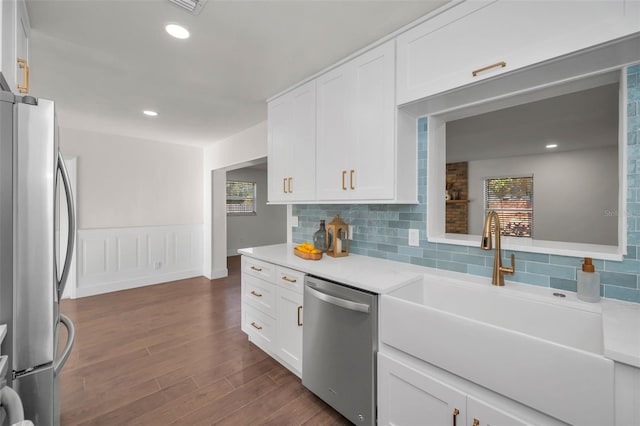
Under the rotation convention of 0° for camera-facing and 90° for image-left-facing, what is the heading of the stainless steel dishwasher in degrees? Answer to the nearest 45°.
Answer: approximately 45°

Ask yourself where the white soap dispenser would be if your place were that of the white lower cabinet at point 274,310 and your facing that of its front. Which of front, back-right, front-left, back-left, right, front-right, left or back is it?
left

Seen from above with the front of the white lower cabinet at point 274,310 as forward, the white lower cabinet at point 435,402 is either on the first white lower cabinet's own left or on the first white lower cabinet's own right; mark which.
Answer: on the first white lower cabinet's own left

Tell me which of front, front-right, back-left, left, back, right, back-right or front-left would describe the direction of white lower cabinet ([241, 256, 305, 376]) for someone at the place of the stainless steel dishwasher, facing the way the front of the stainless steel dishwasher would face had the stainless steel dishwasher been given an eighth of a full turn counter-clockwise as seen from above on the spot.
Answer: back-right

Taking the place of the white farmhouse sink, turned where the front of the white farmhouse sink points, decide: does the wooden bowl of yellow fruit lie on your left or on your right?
on your right

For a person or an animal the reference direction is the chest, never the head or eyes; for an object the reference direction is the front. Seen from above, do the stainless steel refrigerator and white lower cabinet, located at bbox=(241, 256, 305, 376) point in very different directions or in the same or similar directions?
very different directions

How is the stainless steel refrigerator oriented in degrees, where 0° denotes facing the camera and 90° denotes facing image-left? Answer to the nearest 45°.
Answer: approximately 270°

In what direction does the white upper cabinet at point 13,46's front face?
to the viewer's right

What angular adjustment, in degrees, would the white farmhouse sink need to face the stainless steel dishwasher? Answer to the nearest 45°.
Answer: approximately 45° to its right

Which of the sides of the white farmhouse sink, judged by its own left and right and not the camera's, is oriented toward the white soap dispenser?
back

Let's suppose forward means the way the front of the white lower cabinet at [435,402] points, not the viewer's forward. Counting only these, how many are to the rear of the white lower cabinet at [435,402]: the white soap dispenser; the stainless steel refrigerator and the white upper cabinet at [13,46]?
1

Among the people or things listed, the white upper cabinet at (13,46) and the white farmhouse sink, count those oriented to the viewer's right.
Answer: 1

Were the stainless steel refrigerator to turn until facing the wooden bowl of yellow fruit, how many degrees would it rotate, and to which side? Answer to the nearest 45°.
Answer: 0° — it already faces it
